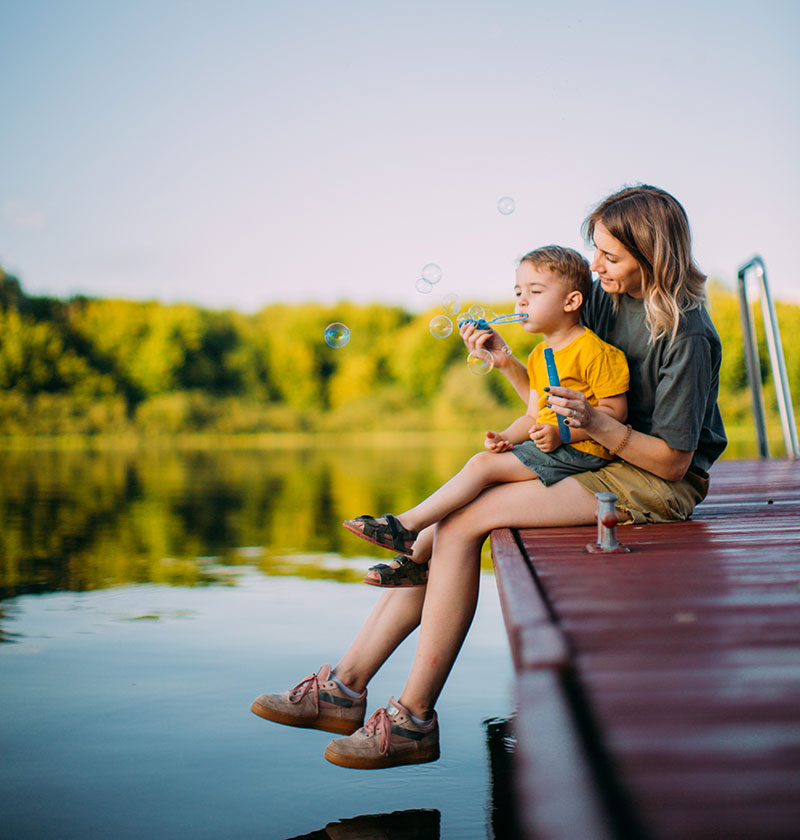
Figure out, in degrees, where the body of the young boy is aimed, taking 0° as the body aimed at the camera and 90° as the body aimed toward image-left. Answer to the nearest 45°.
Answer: approximately 45°

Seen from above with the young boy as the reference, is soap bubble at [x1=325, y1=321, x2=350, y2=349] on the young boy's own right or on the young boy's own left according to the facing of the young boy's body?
on the young boy's own right

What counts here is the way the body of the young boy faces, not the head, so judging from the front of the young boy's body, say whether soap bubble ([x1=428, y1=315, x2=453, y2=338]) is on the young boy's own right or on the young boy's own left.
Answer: on the young boy's own right

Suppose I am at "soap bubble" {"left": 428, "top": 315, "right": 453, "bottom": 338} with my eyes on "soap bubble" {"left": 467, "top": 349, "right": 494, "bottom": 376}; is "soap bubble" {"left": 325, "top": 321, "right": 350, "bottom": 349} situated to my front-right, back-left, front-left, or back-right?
back-right
